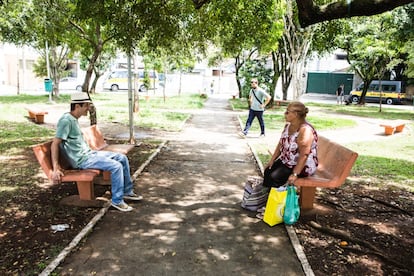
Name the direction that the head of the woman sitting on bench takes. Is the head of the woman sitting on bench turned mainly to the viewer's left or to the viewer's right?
to the viewer's left

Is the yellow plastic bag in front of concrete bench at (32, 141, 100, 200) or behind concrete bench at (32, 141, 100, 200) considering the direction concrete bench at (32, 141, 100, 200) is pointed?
in front

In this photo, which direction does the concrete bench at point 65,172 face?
to the viewer's right

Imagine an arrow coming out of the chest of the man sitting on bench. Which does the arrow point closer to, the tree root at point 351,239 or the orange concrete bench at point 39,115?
the tree root

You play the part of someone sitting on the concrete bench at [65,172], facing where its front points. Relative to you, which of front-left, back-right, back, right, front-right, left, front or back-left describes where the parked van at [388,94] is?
front-left

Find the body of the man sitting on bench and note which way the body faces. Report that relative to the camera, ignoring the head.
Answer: to the viewer's right

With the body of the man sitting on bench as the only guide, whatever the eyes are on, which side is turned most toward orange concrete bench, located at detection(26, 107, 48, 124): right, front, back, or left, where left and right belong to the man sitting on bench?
left

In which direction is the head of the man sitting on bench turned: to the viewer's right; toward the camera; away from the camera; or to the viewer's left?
to the viewer's right

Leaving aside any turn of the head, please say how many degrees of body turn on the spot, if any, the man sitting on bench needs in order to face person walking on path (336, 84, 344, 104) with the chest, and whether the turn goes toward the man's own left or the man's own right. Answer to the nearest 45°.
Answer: approximately 45° to the man's own left

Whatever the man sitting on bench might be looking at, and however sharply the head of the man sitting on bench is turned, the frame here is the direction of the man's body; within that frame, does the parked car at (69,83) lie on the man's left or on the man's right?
on the man's left
